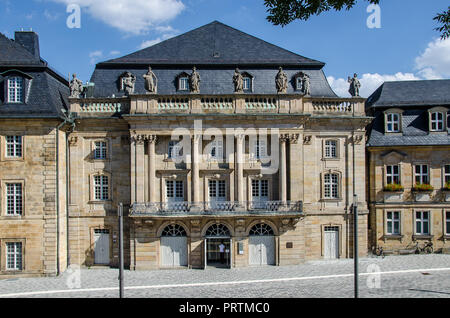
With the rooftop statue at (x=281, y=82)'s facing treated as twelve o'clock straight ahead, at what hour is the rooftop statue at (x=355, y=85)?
the rooftop statue at (x=355, y=85) is roughly at 8 o'clock from the rooftop statue at (x=281, y=82).

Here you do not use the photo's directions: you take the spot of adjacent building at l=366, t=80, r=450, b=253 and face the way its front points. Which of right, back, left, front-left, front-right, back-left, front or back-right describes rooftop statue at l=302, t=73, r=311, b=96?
front-right

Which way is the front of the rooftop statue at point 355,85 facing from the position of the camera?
facing the viewer

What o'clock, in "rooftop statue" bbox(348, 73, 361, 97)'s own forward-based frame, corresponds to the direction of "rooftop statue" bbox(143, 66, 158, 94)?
"rooftop statue" bbox(143, 66, 158, 94) is roughly at 2 o'clock from "rooftop statue" bbox(348, 73, 361, 97).

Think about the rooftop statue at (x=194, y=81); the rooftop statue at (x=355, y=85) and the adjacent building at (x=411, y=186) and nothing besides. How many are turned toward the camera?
3

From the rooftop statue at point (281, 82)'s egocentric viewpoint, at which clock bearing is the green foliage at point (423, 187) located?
The green foliage is roughly at 8 o'clock from the rooftop statue.

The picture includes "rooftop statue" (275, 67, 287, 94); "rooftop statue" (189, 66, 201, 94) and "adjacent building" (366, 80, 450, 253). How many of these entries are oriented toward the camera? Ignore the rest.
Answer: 3

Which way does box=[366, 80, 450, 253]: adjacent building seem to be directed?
toward the camera

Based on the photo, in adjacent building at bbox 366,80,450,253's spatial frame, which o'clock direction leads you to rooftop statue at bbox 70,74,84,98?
The rooftop statue is roughly at 2 o'clock from the adjacent building.
